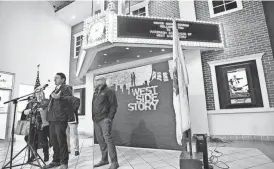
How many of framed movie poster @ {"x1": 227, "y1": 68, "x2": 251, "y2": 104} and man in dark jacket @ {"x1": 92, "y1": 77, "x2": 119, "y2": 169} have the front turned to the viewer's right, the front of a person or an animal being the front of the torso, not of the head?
0

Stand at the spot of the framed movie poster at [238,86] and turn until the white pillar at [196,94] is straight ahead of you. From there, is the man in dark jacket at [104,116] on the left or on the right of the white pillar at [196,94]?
left

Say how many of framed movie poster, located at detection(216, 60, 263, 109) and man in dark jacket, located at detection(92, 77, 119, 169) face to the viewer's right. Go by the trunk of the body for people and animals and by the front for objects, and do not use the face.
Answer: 0

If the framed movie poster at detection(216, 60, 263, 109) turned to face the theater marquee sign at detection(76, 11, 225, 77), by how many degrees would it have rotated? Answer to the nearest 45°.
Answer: approximately 45° to its right

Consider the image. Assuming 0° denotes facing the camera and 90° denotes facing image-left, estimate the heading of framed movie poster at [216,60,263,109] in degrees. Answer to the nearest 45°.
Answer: approximately 0°

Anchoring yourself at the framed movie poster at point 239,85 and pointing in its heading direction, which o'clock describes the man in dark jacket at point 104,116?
The man in dark jacket is roughly at 1 o'clock from the framed movie poster.

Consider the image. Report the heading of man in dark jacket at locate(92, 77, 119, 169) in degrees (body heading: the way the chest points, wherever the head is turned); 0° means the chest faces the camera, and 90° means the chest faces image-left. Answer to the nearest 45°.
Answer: approximately 45°

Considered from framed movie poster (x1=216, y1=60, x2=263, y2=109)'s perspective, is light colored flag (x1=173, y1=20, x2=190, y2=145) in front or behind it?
in front

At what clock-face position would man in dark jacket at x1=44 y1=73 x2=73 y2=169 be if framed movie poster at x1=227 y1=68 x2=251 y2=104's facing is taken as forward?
The man in dark jacket is roughly at 1 o'clock from the framed movie poster.
